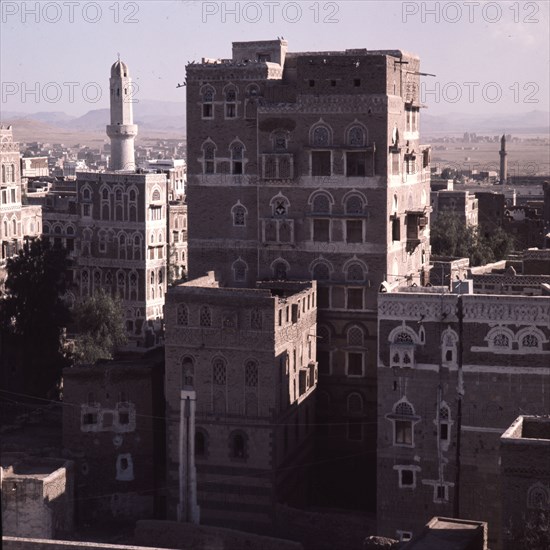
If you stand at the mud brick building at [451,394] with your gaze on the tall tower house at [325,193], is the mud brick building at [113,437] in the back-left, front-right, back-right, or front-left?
front-left

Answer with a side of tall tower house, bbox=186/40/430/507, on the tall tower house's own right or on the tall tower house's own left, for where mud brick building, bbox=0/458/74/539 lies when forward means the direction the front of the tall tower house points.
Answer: on the tall tower house's own right

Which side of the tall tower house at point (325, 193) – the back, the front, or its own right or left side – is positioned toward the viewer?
front

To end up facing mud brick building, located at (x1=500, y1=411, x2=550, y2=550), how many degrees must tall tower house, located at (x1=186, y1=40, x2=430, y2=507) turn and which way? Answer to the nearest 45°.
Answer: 0° — it already faces it

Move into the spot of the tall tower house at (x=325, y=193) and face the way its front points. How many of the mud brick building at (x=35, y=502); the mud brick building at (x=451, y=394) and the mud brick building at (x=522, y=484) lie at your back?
0

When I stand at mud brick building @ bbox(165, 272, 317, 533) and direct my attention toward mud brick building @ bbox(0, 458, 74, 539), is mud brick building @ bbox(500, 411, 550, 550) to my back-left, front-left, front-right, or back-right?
back-left

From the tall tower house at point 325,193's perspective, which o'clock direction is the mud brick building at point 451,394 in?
The mud brick building is roughly at 11 o'clock from the tall tower house.
